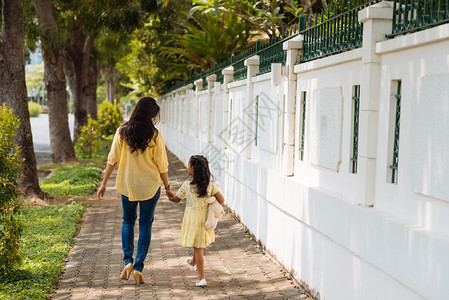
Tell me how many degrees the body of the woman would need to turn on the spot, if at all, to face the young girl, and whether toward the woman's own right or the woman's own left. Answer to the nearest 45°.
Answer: approximately 90° to the woman's own right

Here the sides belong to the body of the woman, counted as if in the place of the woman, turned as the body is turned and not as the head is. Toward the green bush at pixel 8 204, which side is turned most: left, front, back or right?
left

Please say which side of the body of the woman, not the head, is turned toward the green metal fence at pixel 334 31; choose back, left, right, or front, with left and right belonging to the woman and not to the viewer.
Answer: right

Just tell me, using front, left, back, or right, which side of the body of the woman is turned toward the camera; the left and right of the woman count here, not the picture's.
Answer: back

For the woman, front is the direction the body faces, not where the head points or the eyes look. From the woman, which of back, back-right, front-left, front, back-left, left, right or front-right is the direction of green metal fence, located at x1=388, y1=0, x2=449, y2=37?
back-right

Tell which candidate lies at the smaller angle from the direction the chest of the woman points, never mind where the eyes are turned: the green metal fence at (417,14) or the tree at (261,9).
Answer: the tree
